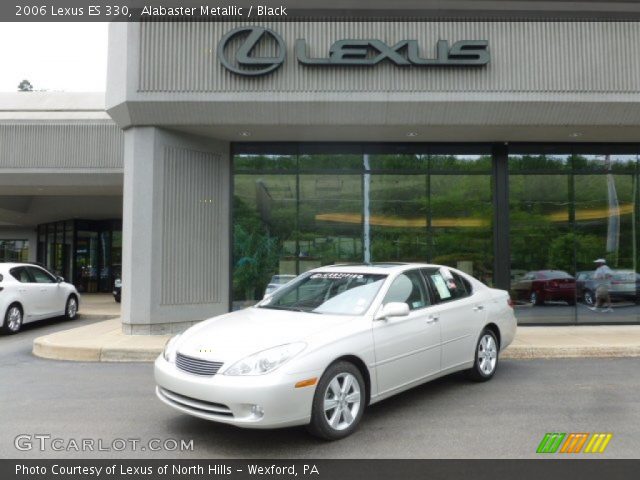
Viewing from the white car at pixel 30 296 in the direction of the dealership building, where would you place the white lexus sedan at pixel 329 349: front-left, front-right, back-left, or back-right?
front-right

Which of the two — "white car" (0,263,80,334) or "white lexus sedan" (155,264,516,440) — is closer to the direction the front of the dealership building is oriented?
the white lexus sedan

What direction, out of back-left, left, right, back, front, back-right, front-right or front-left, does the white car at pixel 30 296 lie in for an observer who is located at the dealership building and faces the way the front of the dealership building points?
right

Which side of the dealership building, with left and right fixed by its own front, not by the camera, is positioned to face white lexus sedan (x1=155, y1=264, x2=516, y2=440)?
front

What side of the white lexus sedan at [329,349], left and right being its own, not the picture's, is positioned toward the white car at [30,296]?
right

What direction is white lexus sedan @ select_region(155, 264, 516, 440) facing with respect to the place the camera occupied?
facing the viewer and to the left of the viewer

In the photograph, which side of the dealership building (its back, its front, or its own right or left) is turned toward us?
front

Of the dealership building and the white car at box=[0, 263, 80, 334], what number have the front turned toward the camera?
1

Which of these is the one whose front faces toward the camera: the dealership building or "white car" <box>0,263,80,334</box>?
the dealership building

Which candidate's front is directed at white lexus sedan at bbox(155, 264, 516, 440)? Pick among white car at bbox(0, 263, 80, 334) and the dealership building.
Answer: the dealership building
